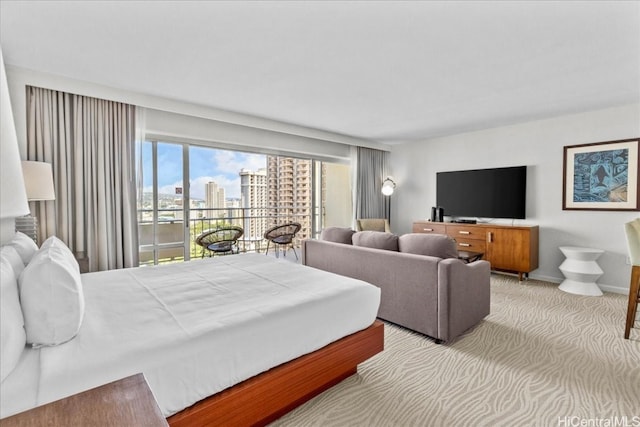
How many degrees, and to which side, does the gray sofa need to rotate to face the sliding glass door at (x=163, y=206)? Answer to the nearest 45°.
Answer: approximately 135° to its left

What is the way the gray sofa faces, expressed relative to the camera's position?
facing away from the viewer and to the right of the viewer

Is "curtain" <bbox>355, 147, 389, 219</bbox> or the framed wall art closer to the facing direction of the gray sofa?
the framed wall art

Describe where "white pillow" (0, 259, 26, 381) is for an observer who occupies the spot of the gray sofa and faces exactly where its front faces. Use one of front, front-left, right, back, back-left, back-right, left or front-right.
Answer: back

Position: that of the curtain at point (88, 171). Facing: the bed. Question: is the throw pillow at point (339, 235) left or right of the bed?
left

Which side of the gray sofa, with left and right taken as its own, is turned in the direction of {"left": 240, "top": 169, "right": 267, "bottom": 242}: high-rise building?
left

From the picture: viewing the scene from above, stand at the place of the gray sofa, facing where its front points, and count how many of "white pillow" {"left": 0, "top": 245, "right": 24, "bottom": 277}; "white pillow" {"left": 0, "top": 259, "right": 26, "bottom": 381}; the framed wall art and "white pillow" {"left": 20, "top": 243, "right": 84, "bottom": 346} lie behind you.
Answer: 3

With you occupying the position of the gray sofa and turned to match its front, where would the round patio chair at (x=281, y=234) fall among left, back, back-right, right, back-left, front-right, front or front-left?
left

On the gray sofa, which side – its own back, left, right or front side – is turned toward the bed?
back

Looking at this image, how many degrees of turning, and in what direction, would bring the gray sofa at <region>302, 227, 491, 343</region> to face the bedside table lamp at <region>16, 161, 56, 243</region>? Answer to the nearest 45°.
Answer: approximately 135° to its left

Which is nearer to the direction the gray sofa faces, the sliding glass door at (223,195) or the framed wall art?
the framed wall art
